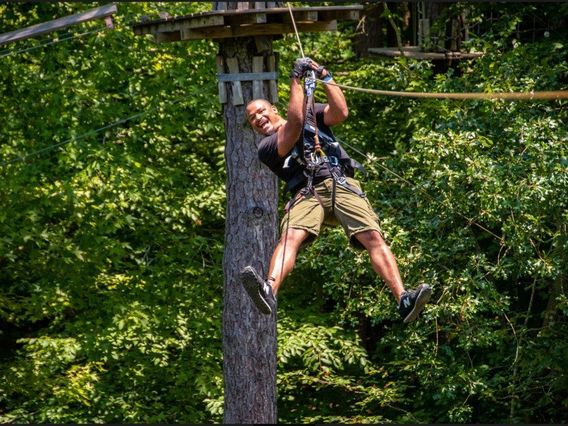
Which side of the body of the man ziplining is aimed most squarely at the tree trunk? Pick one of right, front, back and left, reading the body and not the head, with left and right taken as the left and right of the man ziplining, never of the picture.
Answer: back

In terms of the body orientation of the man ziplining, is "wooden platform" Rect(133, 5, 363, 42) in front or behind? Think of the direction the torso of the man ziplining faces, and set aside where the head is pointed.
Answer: behind

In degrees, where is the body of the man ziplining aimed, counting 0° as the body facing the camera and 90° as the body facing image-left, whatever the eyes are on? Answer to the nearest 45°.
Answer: approximately 0°

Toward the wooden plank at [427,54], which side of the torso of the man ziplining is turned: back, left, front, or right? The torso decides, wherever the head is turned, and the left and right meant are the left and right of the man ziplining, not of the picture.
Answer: back
